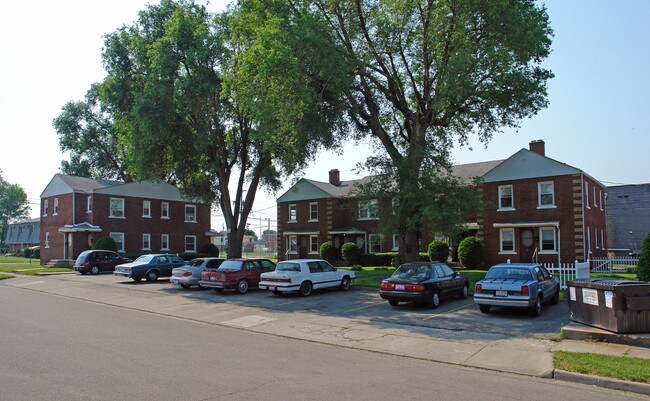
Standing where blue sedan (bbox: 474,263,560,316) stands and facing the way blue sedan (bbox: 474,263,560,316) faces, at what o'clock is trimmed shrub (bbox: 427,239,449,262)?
The trimmed shrub is roughly at 10 o'clock from the blue sedan.

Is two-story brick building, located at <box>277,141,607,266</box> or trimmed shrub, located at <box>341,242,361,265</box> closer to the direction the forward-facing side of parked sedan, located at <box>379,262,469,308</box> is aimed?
the two-story brick building

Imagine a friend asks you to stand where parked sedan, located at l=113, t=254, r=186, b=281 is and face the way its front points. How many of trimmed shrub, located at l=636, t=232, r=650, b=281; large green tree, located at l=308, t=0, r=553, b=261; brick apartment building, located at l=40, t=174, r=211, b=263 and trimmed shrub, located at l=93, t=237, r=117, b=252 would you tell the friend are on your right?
2

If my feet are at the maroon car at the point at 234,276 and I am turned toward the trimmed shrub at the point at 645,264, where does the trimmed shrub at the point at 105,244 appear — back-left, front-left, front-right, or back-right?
back-left

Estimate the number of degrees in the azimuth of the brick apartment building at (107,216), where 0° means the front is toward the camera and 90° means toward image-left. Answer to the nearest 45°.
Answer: approximately 315°

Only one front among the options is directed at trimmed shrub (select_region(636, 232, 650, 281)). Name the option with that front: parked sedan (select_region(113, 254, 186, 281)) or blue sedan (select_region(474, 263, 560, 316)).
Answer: the blue sedan

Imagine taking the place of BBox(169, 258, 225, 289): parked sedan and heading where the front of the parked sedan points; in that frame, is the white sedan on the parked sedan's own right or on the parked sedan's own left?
on the parked sedan's own right

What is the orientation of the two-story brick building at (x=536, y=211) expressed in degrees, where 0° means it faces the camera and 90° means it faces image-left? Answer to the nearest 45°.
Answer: approximately 45°

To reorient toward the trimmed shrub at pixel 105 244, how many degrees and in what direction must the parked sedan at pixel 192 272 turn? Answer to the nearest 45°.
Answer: approximately 45° to its left

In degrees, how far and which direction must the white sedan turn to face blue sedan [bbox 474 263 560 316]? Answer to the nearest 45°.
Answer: approximately 90° to its right
